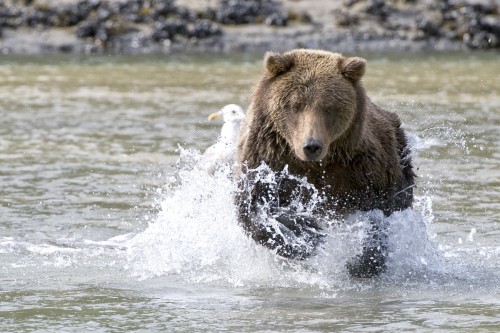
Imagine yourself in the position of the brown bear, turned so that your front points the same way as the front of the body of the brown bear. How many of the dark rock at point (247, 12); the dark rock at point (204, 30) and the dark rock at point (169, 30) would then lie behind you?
3

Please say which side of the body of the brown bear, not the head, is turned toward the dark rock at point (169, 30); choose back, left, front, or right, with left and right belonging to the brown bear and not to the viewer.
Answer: back

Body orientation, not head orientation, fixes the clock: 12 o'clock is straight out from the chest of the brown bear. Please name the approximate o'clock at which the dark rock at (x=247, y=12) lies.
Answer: The dark rock is roughly at 6 o'clock from the brown bear.

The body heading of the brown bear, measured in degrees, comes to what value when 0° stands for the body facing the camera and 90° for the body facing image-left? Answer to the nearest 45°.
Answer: approximately 0°

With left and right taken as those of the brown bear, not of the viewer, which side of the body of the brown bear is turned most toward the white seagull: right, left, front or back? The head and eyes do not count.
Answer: back

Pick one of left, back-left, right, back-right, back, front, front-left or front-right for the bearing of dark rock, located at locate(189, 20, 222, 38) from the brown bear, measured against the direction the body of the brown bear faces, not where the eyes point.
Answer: back
